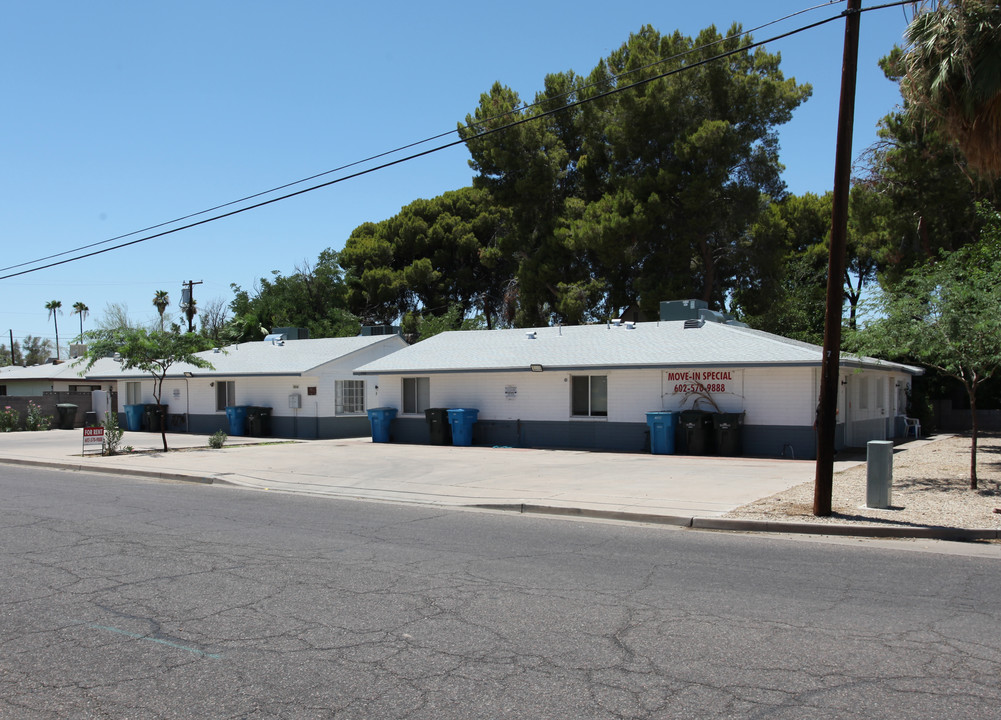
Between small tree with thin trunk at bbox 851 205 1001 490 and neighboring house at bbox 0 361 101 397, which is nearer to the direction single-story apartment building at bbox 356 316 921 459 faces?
the small tree with thin trunk

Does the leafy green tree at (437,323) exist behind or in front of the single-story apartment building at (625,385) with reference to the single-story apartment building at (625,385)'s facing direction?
behind

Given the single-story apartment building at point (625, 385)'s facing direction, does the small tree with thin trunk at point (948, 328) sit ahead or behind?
ahead

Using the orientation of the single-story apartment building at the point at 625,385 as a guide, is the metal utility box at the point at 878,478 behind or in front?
in front

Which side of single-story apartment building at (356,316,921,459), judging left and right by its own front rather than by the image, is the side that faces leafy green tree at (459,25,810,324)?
back

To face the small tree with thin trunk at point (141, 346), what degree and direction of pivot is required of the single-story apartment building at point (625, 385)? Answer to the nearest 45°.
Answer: approximately 90° to its right

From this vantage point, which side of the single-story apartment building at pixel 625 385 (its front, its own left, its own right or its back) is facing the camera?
front

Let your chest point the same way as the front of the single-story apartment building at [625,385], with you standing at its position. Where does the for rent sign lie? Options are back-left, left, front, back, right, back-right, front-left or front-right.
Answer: right
